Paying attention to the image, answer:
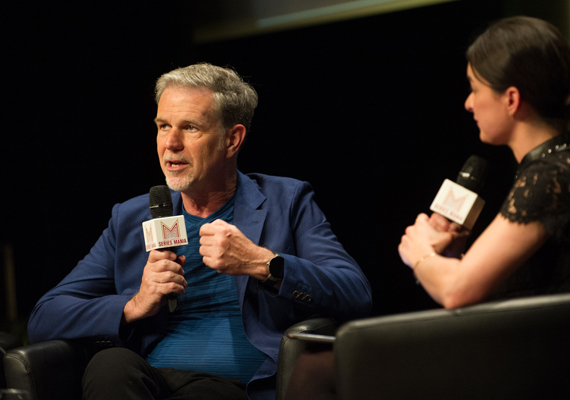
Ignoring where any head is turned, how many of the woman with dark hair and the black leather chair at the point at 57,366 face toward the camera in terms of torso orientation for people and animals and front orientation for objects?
1

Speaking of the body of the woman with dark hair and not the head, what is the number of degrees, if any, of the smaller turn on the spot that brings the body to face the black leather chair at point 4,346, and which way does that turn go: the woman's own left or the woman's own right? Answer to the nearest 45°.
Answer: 0° — they already face it

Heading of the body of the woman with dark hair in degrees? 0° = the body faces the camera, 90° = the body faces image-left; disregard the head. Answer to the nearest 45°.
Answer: approximately 90°

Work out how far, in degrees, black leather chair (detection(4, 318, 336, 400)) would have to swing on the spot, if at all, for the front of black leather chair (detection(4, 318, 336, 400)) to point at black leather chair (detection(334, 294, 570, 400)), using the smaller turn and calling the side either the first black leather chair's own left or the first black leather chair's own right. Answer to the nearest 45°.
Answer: approximately 45° to the first black leather chair's own left

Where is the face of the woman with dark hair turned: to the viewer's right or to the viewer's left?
to the viewer's left

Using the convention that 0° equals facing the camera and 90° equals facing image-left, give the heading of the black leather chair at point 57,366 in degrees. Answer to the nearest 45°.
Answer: approximately 0°
